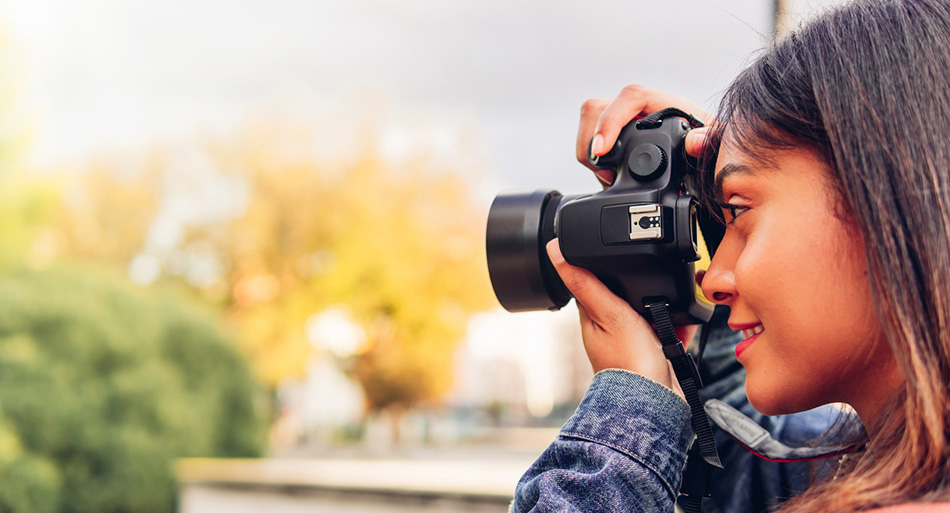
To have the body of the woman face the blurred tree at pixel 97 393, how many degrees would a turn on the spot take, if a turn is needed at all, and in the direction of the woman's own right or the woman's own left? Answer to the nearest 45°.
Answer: approximately 45° to the woman's own right

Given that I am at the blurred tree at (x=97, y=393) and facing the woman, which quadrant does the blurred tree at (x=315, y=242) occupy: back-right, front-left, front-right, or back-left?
back-left

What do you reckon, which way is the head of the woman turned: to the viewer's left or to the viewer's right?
to the viewer's left

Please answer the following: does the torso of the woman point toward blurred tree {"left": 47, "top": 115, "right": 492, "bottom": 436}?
no

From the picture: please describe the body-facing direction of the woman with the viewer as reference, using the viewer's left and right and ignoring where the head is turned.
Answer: facing to the left of the viewer
